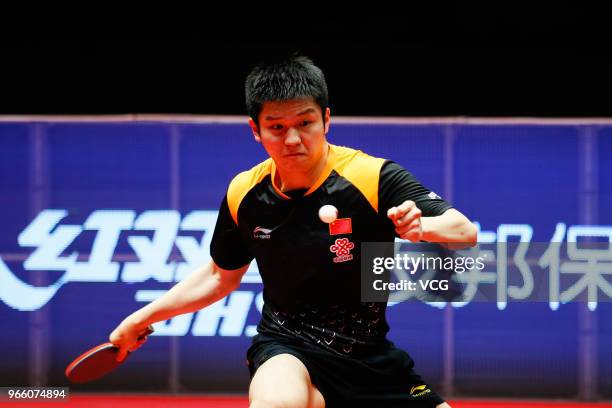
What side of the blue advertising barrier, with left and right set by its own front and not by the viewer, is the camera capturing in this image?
front

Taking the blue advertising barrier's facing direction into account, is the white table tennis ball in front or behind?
in front

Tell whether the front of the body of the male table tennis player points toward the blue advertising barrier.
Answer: no

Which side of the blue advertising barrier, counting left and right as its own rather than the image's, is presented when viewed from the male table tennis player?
front

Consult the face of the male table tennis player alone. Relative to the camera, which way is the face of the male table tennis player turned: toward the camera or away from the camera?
toward the camera

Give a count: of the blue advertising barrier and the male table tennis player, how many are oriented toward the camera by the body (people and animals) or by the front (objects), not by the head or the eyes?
2

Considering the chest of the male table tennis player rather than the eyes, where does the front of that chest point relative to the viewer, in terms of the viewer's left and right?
facing the viewer

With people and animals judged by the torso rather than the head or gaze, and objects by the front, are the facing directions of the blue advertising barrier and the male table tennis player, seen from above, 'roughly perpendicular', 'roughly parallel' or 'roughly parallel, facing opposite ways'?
roughly parallel
